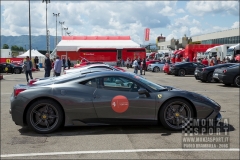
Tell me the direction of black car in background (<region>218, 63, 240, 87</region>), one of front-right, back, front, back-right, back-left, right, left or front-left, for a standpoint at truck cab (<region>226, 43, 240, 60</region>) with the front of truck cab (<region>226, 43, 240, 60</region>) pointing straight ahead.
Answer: front-left

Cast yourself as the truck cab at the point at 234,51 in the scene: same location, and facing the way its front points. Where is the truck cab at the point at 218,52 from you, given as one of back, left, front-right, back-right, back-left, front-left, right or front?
right

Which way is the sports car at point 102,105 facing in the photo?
to the viewer's right

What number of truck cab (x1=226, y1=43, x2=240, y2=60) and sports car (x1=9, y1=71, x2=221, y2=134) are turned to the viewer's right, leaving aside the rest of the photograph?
1

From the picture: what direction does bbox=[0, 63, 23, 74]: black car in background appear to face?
to the viewer's right

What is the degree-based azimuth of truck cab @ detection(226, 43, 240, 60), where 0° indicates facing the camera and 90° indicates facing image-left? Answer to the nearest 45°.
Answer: approximately 45°

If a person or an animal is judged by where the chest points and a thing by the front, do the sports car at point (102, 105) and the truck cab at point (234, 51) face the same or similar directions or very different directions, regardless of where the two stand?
very different directions
